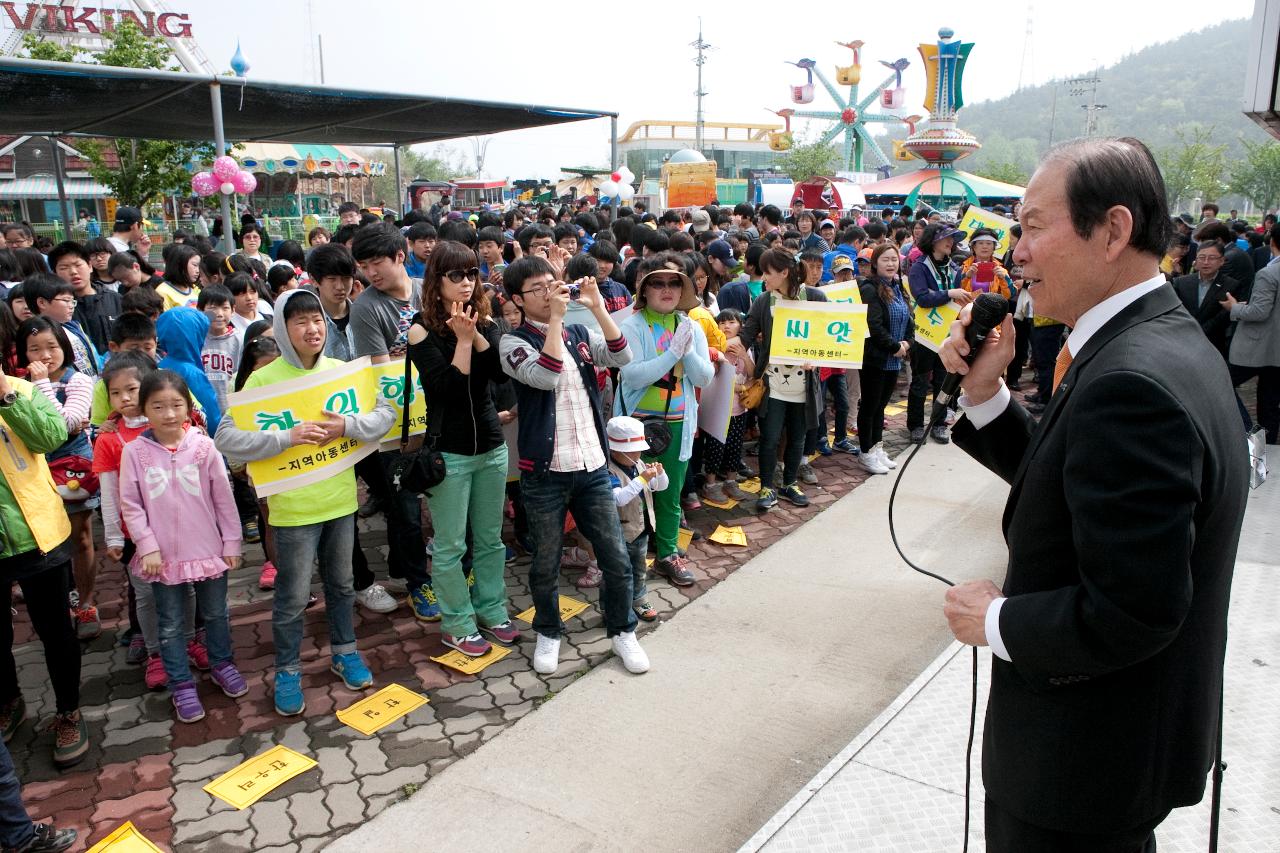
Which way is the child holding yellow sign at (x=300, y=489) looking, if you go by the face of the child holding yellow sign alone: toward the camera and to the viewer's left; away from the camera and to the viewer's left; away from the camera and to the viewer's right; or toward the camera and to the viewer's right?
toward the camera and to the viewer's right

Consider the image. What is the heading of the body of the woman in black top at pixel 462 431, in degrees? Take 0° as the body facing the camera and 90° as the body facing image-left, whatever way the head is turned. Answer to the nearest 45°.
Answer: approximately 315°

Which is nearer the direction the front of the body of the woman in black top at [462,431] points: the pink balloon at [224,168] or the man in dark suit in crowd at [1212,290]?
the man in dark suit in crowd

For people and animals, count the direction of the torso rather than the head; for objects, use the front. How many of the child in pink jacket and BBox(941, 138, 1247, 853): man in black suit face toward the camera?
1

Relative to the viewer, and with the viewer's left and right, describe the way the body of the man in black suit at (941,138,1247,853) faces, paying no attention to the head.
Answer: facing to the left of the viewer

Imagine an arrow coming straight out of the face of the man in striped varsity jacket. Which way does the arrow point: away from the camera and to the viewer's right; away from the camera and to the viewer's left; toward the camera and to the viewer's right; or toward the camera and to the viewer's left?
toward the camera and to the viewer's right
